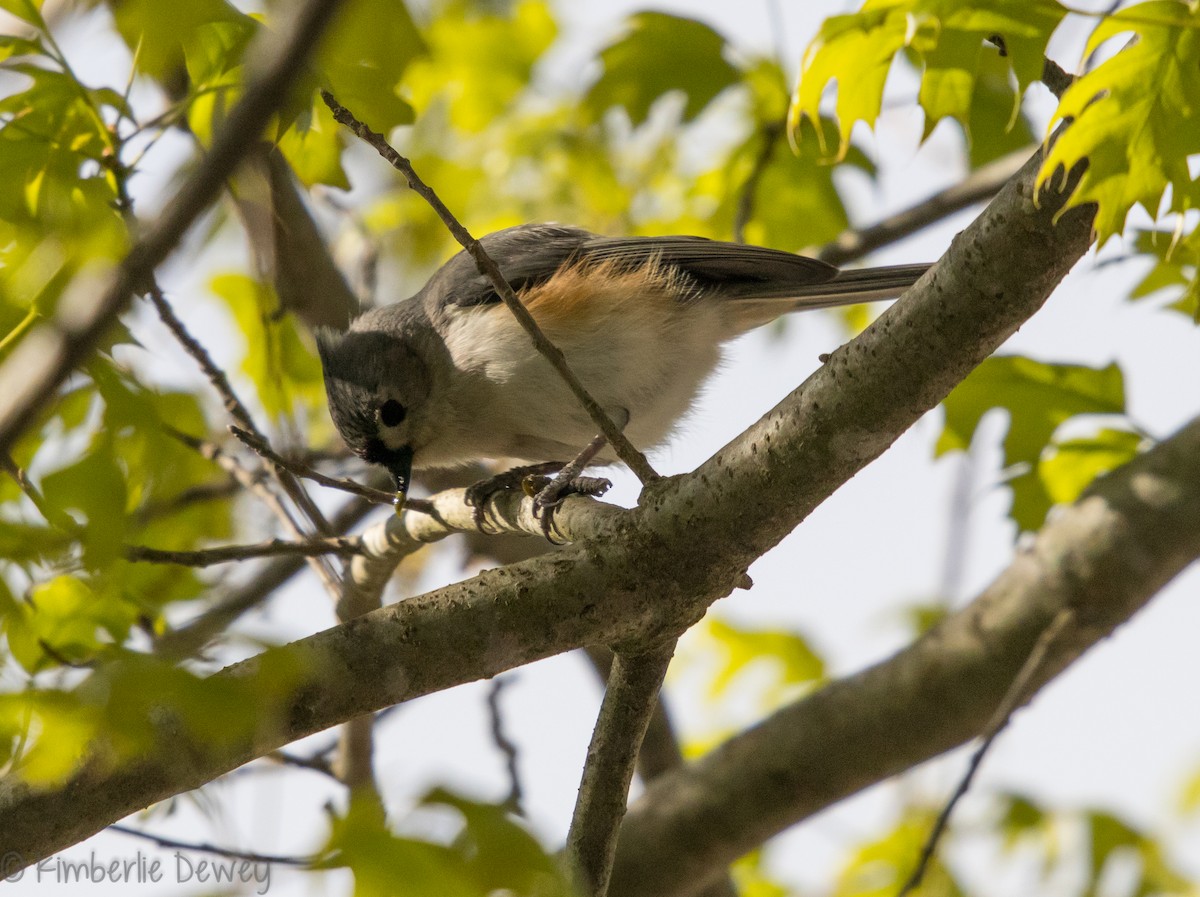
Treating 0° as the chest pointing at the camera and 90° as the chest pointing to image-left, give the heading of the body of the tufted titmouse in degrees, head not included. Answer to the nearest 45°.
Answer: approximately 90°

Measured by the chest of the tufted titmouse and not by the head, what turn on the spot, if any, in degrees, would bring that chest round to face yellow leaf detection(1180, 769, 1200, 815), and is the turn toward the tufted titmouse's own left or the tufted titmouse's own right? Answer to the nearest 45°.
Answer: approximately 135° to the tufted titmouse's own right

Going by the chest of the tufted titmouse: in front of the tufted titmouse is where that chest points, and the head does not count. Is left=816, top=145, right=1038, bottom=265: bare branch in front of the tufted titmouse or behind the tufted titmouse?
behind
